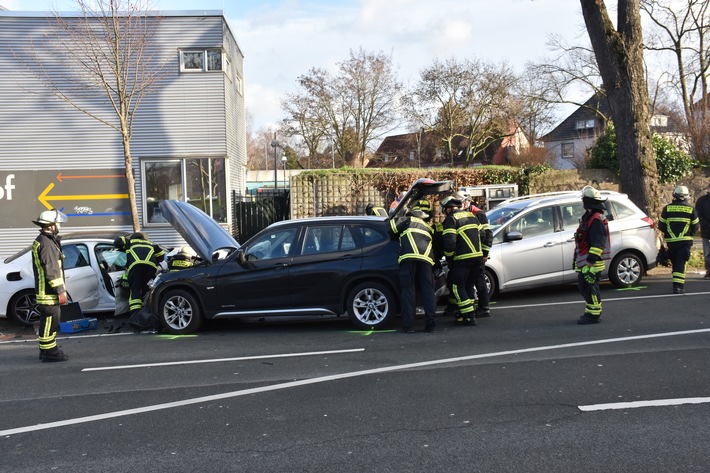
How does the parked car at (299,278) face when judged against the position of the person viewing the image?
facing to the left of the viewer

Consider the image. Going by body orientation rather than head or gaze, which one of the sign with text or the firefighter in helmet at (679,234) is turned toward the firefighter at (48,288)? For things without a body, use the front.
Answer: the sign with text

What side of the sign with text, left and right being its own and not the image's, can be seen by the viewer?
front

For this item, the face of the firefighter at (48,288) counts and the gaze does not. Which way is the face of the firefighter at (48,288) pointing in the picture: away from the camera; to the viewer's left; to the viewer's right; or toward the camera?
to the viewer's right

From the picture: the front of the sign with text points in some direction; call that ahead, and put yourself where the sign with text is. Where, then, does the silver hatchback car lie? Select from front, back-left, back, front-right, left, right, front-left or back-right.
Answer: front-left

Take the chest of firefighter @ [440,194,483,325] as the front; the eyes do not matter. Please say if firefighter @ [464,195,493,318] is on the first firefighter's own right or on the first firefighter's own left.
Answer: on the first firefighter's own right

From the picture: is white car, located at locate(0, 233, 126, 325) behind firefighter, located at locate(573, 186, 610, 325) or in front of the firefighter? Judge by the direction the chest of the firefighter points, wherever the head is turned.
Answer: in front

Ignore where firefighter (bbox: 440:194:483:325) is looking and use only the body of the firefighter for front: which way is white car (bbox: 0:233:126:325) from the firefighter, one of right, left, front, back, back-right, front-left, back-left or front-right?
front-left

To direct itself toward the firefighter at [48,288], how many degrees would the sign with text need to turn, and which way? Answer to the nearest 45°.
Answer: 0° — it already faces them

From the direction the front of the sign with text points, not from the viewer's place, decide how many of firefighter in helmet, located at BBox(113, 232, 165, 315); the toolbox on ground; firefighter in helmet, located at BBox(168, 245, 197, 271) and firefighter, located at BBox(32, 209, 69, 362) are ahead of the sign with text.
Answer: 4

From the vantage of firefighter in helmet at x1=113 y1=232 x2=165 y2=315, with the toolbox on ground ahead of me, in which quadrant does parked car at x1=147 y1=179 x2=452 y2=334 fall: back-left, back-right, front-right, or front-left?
back-left

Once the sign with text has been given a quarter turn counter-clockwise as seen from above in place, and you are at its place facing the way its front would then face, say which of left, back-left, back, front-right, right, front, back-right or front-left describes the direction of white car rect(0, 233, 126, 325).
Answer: right

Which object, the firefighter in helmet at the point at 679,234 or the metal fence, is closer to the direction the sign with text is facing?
the firefighter in helmet

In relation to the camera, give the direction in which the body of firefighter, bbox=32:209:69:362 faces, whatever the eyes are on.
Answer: to the viewer's right

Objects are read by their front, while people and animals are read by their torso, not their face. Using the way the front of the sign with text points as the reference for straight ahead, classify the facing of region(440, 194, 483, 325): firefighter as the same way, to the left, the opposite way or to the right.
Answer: the opposite way

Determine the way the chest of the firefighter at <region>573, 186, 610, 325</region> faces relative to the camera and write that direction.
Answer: to the viewer's left

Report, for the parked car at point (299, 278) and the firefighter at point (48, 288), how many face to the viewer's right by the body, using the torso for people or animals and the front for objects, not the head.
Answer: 1
